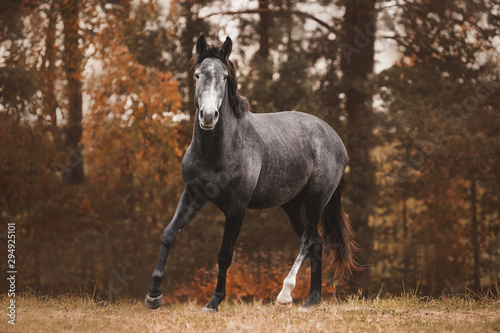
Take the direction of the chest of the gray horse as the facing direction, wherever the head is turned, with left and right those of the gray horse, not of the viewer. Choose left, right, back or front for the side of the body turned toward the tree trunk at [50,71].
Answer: right

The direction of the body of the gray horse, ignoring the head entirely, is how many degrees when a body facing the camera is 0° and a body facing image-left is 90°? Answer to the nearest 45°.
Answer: approximately 45°

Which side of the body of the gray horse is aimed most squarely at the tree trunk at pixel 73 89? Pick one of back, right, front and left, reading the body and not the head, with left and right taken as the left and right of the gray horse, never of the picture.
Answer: right

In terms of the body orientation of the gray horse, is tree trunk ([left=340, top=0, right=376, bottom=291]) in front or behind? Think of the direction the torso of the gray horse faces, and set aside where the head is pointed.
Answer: behind
